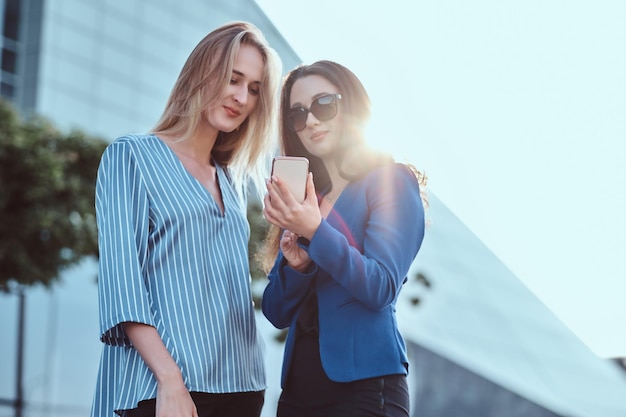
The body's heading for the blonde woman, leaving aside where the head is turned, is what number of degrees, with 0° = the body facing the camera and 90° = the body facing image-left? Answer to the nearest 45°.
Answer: approximately 315°

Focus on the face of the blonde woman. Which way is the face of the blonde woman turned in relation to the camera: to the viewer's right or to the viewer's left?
to the viewer's right

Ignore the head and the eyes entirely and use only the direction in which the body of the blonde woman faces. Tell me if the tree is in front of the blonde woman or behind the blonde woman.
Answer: behind
